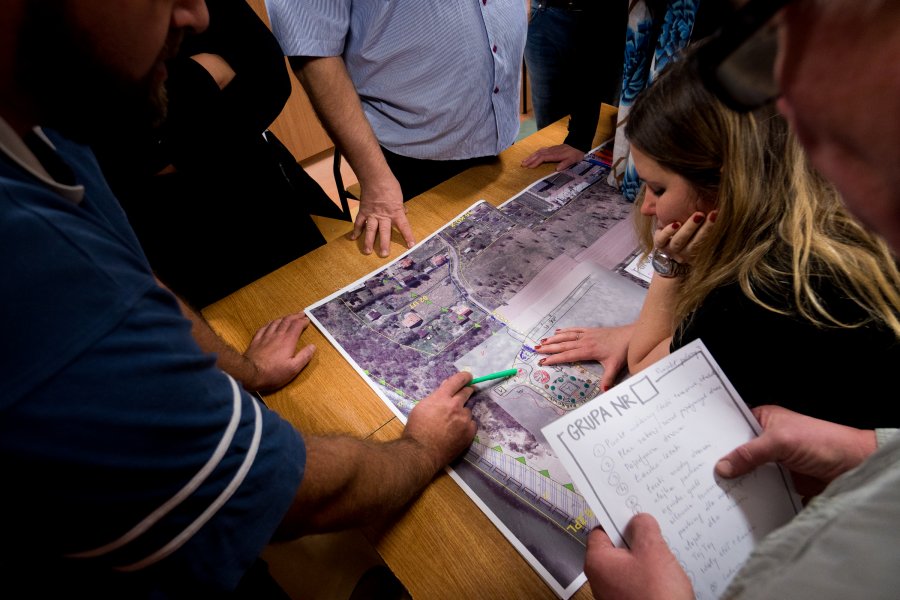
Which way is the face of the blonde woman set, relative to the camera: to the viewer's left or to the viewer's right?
to the viewer's left

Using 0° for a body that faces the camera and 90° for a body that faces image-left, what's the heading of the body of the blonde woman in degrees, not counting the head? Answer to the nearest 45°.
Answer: approximately 90°

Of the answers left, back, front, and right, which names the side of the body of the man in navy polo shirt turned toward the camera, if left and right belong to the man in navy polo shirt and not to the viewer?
right

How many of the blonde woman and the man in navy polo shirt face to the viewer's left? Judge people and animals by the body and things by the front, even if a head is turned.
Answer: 1

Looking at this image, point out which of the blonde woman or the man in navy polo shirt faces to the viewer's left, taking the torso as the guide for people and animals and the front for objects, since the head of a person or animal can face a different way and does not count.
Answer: the blonde woman
